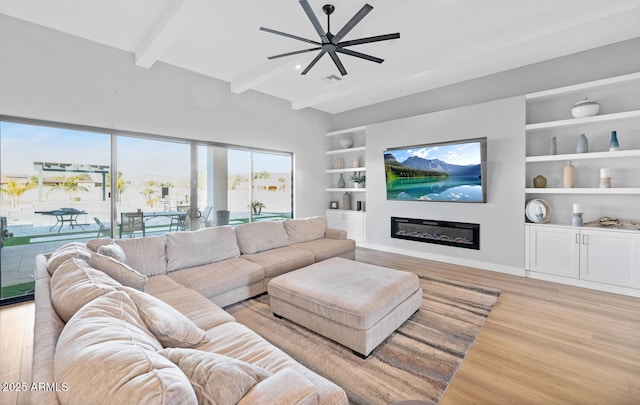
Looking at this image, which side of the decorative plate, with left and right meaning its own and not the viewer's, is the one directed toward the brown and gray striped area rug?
front

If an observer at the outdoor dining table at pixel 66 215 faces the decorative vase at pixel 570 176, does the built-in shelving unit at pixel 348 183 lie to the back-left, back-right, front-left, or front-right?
front-left

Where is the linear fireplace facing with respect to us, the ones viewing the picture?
facing the viewer and to the left of the viewer

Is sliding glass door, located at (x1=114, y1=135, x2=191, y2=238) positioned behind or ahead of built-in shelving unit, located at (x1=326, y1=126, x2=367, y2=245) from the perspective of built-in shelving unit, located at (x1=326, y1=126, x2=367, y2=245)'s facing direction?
ahead

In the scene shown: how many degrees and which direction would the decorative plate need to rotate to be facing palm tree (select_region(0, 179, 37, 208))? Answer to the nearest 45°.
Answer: approximately 45° to its right

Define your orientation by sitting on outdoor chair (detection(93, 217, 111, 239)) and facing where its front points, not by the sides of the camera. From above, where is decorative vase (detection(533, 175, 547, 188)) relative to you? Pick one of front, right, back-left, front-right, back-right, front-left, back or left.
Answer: front-right

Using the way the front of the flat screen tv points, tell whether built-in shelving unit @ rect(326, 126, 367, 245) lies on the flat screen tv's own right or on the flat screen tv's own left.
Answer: on the flat screen tv's own right

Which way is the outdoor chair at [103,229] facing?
to the viewer's right

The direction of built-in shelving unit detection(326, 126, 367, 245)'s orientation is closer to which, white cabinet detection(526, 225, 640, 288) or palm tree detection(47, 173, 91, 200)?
the palm tree

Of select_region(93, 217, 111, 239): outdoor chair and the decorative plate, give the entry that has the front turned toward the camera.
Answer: the decorative plate

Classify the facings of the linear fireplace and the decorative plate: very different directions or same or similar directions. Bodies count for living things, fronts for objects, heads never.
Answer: same or similar directions

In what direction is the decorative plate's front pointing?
toward the camera

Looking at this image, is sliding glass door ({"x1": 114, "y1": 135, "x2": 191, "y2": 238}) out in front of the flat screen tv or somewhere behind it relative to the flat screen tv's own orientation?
in front
